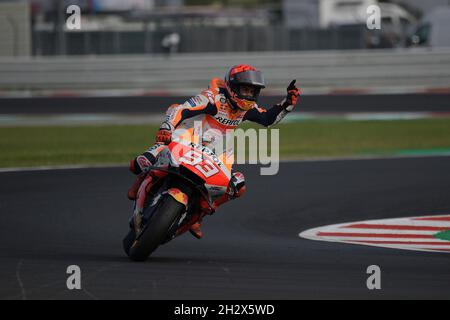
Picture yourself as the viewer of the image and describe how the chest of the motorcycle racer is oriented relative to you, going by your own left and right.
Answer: facing the viewer and to the right of the viewer
